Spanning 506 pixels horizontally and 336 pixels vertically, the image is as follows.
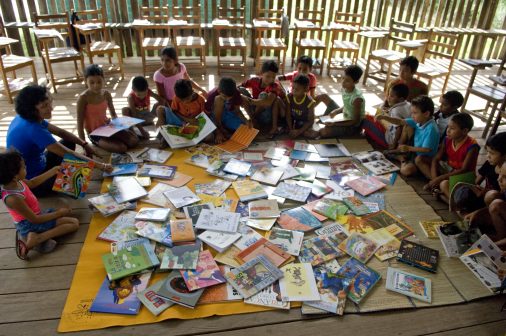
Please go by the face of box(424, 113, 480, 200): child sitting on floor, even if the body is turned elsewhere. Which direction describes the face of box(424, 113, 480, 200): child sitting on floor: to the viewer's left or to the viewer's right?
to the viewer's left

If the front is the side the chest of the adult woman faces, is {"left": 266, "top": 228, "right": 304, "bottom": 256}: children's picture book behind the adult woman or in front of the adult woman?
in front

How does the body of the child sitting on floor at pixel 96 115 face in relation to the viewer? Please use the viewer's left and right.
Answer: facing the viewer and to the right of the viewer

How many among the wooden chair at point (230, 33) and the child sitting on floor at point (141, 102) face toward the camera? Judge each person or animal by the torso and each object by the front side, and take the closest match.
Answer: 2

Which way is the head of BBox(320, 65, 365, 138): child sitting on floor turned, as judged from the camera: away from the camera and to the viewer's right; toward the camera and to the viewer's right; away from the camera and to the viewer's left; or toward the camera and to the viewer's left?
toward the camera and to the viewer's left

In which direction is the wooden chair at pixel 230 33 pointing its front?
toward the camera

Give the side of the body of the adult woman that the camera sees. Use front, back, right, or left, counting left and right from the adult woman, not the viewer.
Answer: right

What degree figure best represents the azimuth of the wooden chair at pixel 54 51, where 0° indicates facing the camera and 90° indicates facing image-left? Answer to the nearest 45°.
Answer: approximately 315°

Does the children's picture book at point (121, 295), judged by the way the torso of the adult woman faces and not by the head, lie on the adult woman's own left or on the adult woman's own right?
on the adult woman's own right

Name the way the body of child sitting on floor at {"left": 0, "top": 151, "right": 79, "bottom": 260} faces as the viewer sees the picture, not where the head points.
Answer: to the viewer's right

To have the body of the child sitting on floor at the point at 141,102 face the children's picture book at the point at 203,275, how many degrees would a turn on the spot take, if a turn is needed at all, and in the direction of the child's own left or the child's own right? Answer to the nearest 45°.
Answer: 0° — they already face it

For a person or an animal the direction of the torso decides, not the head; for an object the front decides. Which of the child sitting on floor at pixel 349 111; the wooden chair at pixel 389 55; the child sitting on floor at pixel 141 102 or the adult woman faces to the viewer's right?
the adult woman

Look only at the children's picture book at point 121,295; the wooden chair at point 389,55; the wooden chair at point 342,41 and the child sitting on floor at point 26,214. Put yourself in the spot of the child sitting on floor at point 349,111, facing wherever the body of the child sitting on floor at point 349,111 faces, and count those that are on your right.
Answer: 2

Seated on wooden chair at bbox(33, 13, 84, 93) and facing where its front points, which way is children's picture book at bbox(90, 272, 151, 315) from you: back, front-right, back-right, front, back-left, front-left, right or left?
front-right
